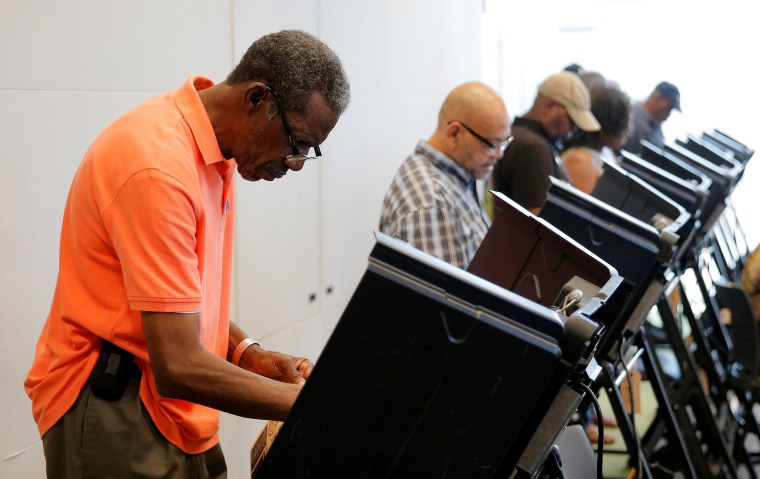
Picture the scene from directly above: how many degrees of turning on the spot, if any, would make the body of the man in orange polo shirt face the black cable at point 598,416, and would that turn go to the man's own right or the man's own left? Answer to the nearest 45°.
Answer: approximately 45° to the man's own right

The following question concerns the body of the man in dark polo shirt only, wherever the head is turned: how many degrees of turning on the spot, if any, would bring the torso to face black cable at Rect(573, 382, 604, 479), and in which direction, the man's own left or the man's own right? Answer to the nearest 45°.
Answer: approximately 90° to the man's own right

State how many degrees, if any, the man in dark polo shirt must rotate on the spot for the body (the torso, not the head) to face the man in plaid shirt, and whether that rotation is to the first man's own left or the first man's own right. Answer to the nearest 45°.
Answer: approximately 90° to the first man's own right

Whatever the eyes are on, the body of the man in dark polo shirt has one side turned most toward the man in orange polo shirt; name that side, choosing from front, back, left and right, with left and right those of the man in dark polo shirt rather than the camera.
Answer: right

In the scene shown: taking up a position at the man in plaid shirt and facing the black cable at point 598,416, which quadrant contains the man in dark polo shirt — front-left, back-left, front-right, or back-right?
back-left

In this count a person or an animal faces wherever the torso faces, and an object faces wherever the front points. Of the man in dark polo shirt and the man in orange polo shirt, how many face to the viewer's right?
2

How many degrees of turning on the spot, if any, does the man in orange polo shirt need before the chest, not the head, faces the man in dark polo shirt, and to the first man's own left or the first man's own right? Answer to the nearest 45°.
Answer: approximately 45° to the first man's own left

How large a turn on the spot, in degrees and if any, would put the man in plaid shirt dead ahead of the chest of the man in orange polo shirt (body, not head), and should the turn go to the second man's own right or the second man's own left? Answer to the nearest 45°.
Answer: approximately 45° to the second man's own left

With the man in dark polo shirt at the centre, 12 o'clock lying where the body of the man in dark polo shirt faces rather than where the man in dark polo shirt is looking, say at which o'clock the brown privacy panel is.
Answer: The brown privacy panel is roughly at 3 o'clock from the man in dark polo shirt.

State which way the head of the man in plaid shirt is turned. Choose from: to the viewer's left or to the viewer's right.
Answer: to the viewer's right

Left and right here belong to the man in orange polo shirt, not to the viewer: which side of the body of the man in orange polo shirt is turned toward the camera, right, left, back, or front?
right

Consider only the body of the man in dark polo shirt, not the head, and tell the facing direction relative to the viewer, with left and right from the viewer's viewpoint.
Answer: facing to the right of the viewer

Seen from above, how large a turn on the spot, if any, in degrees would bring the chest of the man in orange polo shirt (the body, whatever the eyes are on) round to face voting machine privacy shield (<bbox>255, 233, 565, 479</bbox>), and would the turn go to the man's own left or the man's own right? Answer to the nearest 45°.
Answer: approximately 45° to the man's own right
